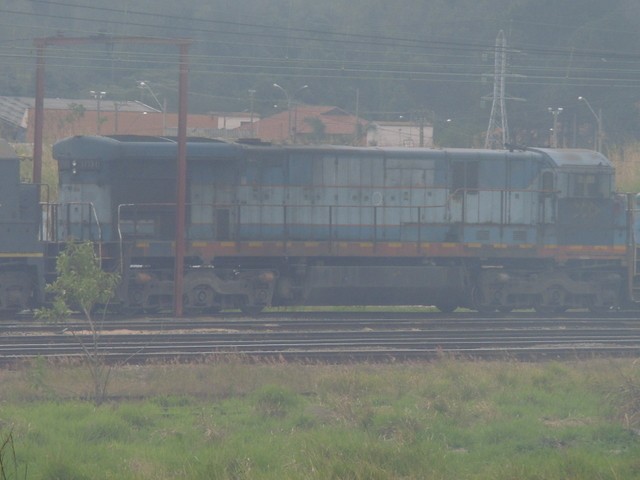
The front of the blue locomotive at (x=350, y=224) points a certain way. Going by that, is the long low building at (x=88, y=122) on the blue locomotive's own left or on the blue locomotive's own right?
on the blue locomotive's own left

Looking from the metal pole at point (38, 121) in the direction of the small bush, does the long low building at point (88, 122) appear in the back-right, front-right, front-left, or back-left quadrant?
back-left

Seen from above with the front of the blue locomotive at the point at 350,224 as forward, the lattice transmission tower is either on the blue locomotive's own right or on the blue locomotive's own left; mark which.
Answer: on the blue locomotive's own left

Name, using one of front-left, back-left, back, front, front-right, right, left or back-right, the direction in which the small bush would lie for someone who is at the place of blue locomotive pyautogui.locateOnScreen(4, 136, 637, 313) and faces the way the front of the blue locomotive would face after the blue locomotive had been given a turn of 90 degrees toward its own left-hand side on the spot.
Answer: back

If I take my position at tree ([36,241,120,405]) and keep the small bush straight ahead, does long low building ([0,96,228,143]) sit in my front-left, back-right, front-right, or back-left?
back-left

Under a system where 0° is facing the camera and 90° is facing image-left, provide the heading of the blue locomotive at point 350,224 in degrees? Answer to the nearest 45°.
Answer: approximately 270°

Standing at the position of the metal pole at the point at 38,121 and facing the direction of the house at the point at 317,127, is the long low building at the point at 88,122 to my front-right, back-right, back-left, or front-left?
front-left

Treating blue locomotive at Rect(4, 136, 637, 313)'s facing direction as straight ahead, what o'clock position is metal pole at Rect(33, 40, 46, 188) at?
The metal pole is roughly at 6 o'clock from the blue locomotive.

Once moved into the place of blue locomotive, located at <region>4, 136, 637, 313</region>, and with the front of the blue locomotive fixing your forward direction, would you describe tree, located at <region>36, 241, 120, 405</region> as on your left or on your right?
on your right

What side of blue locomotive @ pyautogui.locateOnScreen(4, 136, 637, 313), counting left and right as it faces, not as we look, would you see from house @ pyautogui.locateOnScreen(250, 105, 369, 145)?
left

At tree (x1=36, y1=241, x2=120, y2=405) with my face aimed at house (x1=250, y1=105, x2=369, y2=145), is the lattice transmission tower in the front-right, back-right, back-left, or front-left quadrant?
front-right
